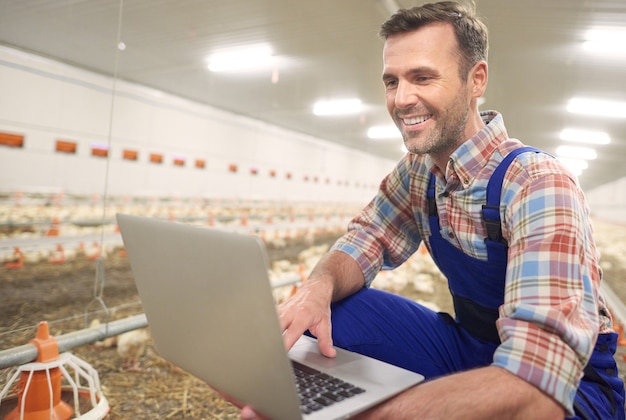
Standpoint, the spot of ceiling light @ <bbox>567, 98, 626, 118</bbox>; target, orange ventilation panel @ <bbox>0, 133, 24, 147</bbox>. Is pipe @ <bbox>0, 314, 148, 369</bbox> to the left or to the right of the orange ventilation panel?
left

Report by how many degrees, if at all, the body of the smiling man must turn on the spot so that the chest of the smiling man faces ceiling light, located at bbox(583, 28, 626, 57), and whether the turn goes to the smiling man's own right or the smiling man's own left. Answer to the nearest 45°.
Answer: approximately 180°

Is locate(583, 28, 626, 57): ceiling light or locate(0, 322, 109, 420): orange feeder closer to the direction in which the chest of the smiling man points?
the orange feeder

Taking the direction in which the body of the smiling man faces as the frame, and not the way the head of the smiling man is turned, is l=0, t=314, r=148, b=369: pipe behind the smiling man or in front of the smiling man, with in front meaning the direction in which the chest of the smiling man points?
in front

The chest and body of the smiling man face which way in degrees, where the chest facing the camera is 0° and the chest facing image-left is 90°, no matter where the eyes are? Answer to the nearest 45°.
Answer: approximately 45°

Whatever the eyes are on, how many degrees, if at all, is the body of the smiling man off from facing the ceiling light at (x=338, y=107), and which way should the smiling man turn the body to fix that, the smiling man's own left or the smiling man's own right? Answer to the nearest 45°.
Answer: approximately 135° to the smiling man's own right

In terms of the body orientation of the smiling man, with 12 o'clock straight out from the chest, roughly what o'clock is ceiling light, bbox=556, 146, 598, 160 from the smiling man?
The ceiling light is roughly at 5 o'clock from the smiling man.

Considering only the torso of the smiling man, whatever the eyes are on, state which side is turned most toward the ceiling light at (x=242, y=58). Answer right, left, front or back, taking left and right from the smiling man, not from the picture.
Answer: right

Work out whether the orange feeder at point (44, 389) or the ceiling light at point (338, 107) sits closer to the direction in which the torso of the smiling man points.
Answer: the orange feeder

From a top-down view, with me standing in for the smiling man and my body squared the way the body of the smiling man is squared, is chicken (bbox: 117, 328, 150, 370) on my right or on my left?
on my right

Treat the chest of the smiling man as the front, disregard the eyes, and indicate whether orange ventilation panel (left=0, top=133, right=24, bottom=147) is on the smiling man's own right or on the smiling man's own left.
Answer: on the smiling man's own right

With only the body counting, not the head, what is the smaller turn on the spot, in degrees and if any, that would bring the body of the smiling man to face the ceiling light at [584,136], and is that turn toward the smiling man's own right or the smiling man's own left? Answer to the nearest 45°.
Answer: approximately 135° to the smiling man's own right

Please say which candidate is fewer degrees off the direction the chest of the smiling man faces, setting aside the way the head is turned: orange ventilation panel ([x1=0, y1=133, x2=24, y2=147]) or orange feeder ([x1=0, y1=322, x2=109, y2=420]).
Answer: the orange feeder

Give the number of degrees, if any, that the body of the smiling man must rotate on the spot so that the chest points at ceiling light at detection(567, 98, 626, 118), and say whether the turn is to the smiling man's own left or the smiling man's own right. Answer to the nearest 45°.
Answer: approximately 180°
